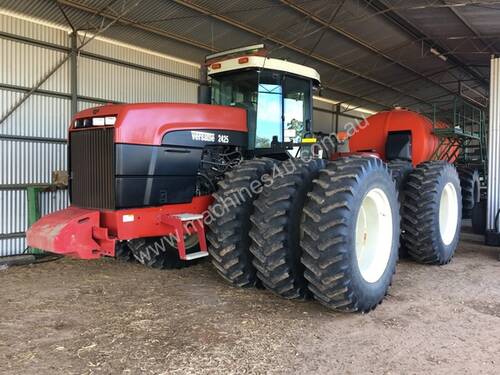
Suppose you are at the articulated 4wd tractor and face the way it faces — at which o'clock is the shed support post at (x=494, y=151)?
The shed support post is roughly at 6 o'clock from the articulated 4wd tractor.

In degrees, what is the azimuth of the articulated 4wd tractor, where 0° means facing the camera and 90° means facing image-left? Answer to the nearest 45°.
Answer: approximately 45°

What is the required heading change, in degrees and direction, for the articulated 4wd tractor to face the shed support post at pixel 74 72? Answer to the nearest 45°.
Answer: approximately 90° to its right
